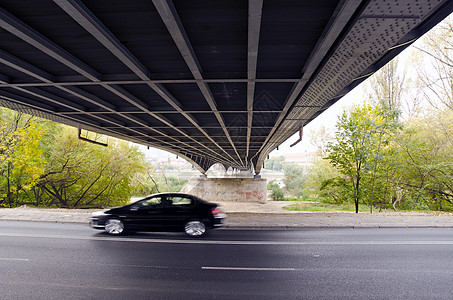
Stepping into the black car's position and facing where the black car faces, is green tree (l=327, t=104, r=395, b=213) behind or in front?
behind

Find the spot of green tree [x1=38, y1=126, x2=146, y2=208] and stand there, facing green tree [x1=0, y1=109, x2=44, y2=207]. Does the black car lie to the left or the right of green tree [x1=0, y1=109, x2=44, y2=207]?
left

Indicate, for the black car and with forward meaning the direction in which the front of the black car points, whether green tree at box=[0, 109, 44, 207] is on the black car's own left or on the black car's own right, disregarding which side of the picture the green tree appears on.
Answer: on the black car's own right

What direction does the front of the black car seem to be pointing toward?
to the viewer's left

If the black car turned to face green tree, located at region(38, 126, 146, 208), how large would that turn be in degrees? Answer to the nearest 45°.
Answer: approximately 90° to its right
